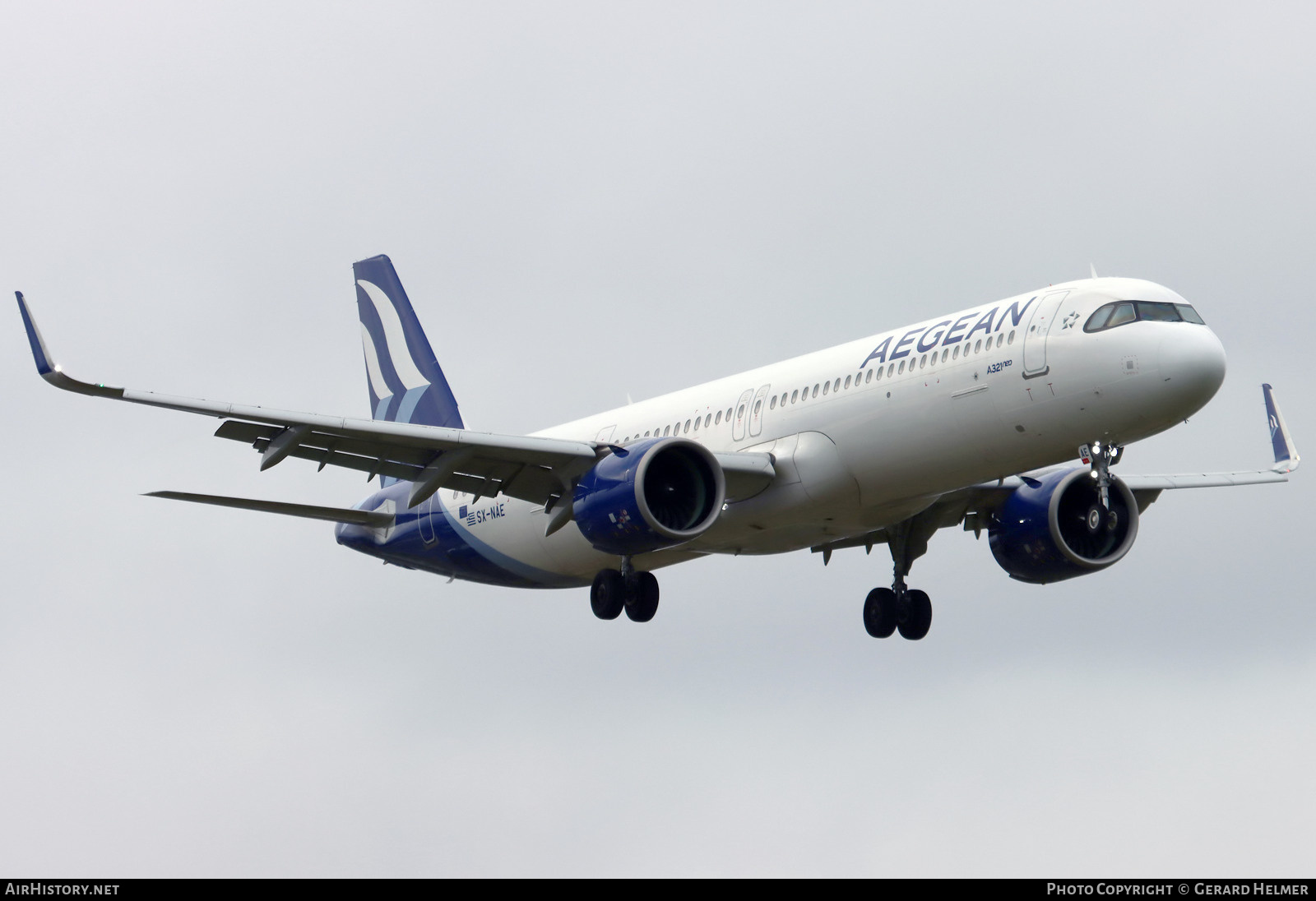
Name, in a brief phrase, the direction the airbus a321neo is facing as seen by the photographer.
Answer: facing the viewer and to the right of the viewer
